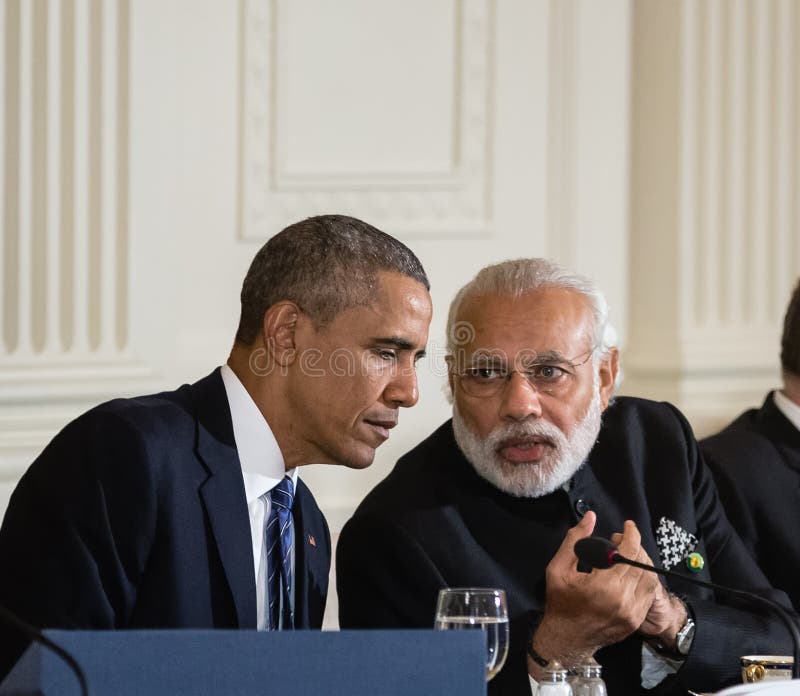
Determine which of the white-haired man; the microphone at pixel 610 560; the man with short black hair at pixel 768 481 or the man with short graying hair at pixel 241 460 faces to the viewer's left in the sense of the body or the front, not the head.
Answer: the microphone

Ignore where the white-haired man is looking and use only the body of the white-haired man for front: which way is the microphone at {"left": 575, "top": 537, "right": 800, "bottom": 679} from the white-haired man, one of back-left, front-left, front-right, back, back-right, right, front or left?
front

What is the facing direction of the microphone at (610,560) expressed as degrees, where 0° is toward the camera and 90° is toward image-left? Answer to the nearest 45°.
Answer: approximately 90°

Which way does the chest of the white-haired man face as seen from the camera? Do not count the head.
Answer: toward the camera

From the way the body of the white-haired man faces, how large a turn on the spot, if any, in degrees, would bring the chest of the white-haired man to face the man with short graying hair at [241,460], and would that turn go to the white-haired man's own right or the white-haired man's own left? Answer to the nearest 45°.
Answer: approximately 45° to the white-haired man's own right

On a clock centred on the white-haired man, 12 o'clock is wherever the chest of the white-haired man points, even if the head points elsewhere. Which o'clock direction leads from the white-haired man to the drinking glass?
The drinking glass is roughly at 12 o'clock from the white-haired man.

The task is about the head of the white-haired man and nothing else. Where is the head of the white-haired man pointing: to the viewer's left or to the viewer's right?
to the viewer's left

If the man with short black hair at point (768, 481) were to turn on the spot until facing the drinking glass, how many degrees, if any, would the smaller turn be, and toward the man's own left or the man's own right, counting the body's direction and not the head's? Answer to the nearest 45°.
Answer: approximately 45° to the man's own right

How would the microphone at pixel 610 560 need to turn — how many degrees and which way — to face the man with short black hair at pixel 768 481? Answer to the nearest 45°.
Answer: approximately 90° to its right

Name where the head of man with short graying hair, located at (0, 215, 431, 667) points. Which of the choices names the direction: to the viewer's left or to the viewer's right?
to the viewer's right

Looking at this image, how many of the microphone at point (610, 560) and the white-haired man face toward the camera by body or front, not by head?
1

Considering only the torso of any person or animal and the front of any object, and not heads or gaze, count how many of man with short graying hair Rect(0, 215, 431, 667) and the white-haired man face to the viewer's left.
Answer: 0
